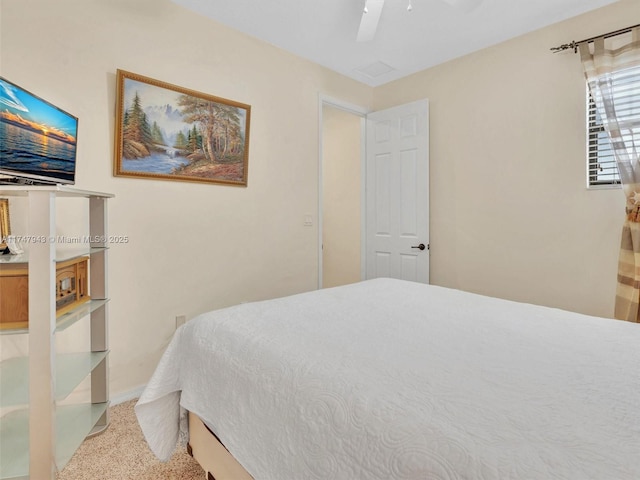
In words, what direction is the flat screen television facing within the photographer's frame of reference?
facing the viewer and to the right of the viewer

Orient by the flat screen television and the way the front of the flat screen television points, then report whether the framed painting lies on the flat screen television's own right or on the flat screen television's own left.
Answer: on the flat screen television's own left

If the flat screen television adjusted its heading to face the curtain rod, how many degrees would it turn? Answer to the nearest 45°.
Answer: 0° — it already faces it

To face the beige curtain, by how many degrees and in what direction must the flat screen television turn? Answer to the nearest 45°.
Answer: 0° — it already faces it

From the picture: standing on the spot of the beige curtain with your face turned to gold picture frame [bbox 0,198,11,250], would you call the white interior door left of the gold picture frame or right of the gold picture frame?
right

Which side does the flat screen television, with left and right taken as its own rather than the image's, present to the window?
front
